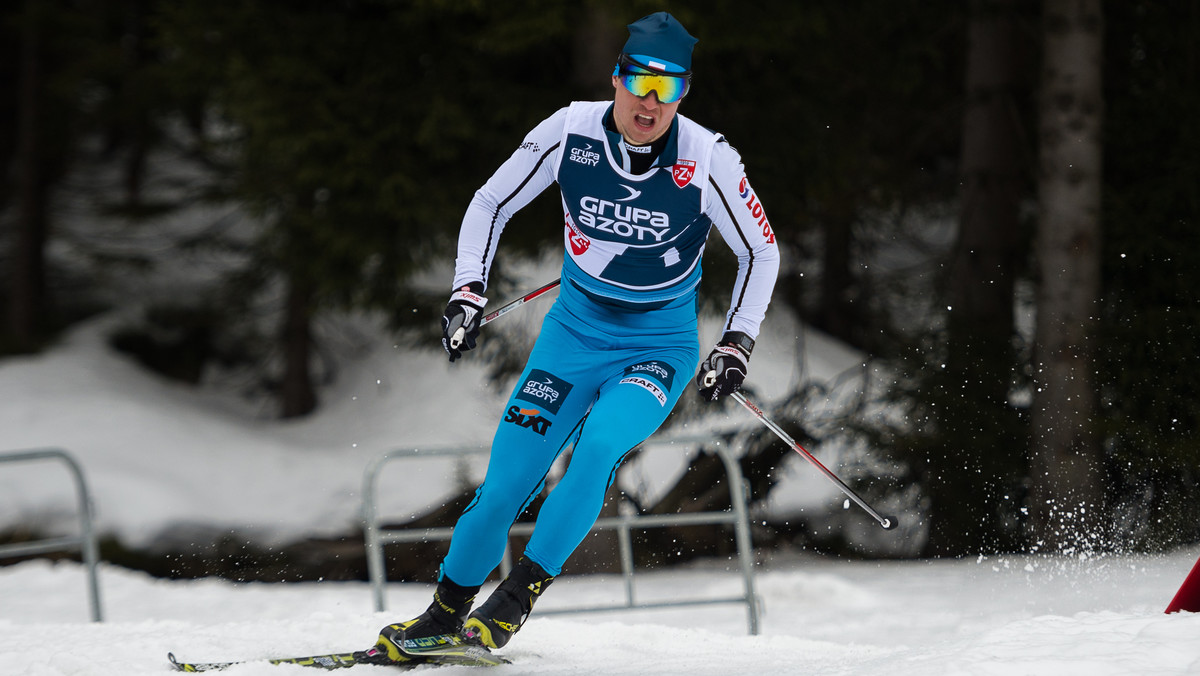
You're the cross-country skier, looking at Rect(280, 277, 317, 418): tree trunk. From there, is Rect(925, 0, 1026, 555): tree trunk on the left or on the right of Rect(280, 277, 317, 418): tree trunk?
right

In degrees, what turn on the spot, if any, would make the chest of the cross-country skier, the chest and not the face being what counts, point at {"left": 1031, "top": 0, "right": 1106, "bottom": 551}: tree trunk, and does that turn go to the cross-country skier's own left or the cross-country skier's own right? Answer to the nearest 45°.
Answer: approximately 135° to the cross-country skier's own left

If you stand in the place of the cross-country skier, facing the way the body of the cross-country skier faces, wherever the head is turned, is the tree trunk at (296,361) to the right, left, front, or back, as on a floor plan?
back

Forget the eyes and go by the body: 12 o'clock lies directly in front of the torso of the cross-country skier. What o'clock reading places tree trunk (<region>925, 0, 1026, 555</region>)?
The tree trunk is roughly at 7 o'clock from the cross-country skier.

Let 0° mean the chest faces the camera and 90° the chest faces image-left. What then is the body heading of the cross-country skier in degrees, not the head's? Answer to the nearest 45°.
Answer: approximately 0°
